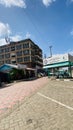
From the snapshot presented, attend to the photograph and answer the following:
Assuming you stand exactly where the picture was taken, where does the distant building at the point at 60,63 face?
facing the viewer and to the left of the viewer
